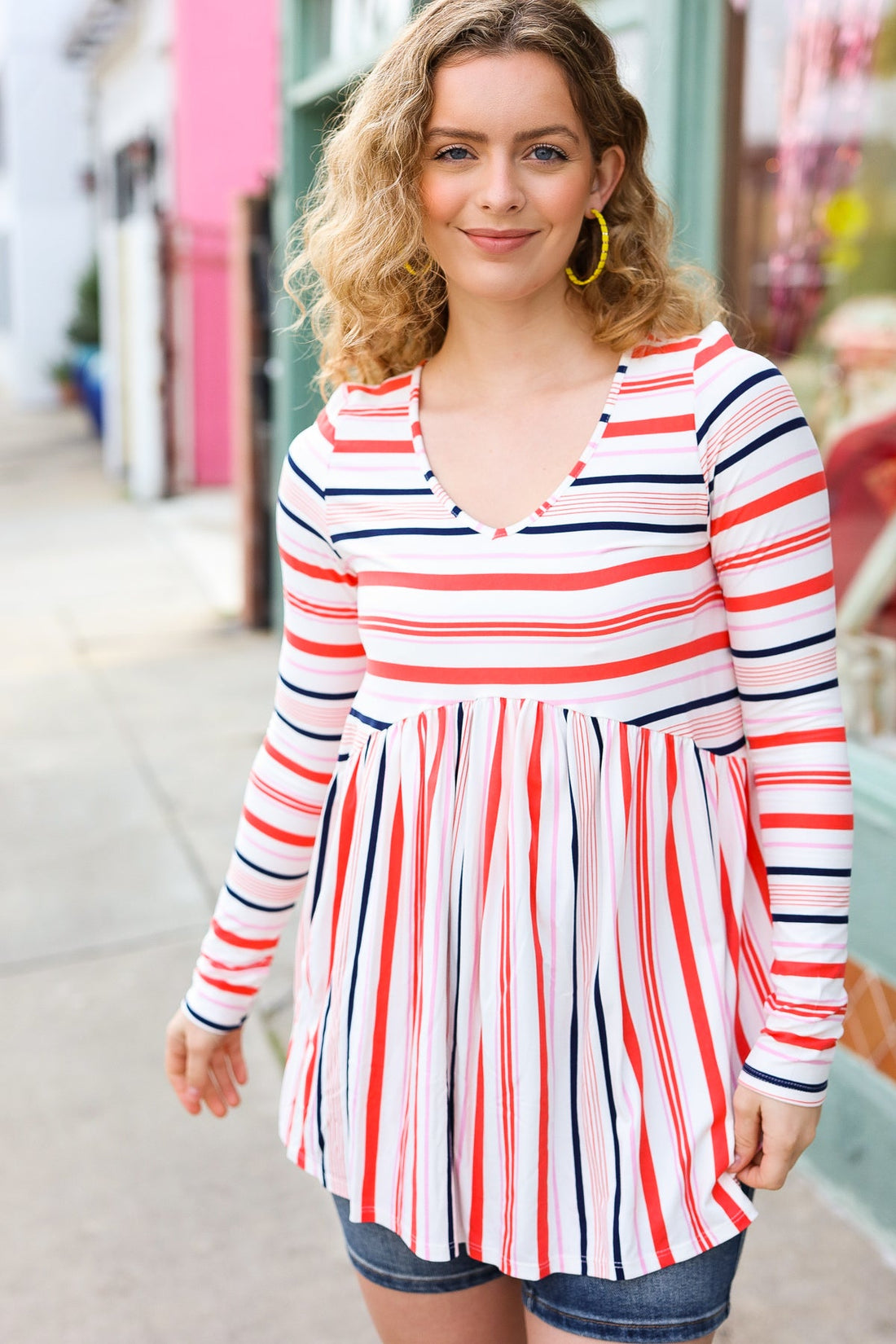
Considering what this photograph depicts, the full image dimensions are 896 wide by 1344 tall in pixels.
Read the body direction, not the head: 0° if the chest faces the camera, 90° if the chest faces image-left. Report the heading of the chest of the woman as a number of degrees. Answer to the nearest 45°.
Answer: approximately 0°
